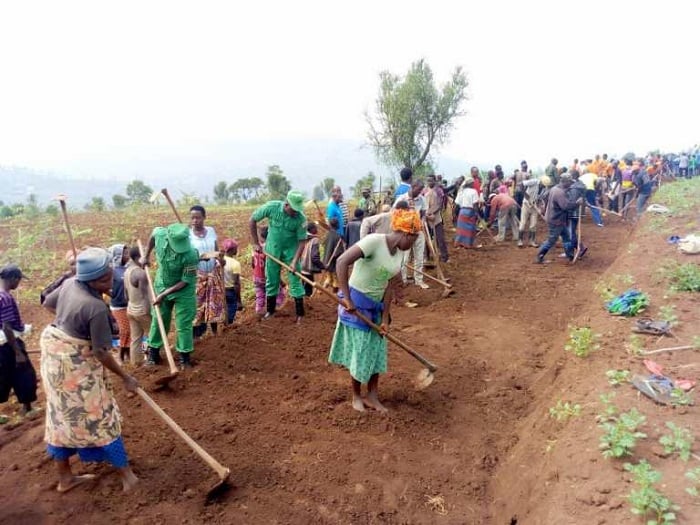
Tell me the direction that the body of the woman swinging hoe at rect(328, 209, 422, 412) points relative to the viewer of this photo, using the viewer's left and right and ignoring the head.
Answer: facing the viewer and to the right of the viewer

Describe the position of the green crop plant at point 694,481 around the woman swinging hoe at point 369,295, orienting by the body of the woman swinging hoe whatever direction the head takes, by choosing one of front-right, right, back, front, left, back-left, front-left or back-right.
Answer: front

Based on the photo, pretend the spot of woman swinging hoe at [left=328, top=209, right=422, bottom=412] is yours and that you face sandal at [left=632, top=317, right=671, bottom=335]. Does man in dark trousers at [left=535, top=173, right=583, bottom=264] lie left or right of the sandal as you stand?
left

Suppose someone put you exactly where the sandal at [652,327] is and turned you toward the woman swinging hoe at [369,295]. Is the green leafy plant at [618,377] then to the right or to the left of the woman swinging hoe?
left

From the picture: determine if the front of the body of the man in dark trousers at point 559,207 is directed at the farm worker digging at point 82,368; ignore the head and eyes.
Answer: no

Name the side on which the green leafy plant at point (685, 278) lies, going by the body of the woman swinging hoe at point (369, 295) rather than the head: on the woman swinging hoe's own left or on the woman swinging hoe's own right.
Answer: on the woman swinging hoe's own left

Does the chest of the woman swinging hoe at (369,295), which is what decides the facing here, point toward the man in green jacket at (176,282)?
no

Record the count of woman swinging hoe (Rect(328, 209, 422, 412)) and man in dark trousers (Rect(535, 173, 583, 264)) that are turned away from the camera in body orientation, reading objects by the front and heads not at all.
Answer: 0
